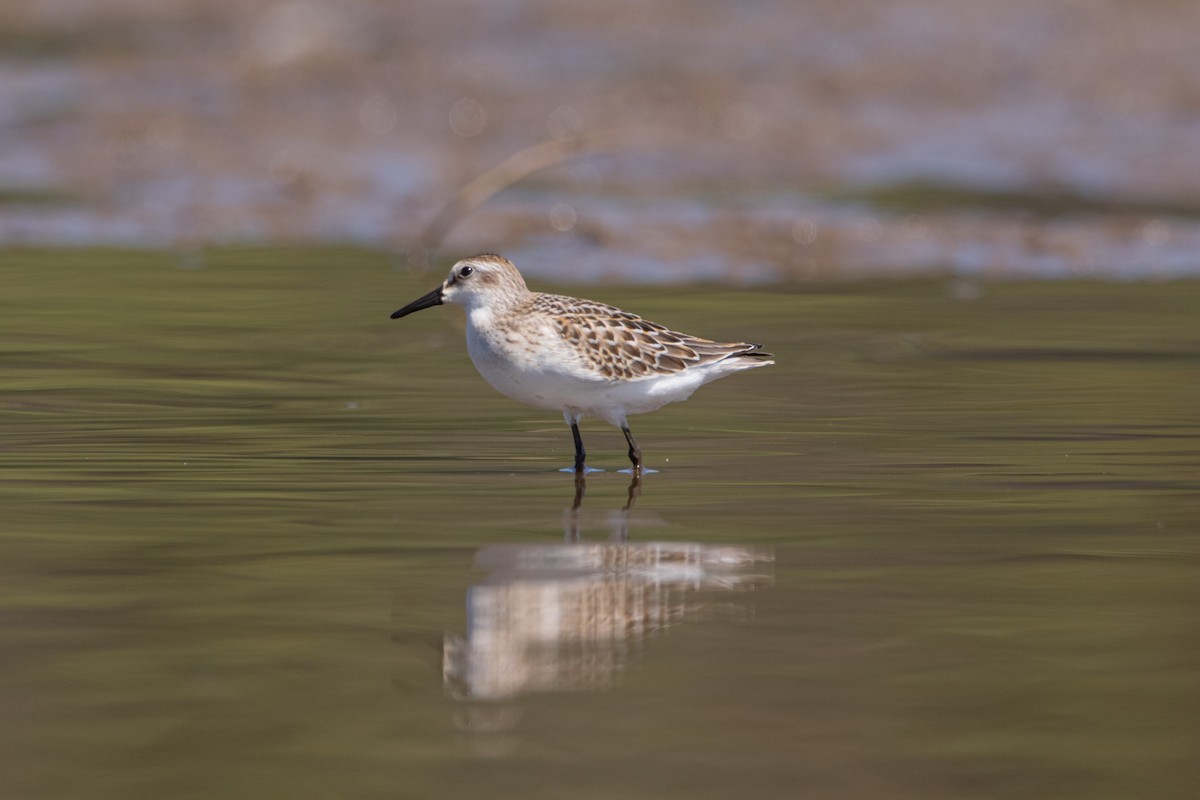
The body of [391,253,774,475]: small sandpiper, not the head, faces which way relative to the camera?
to the viewer's left
